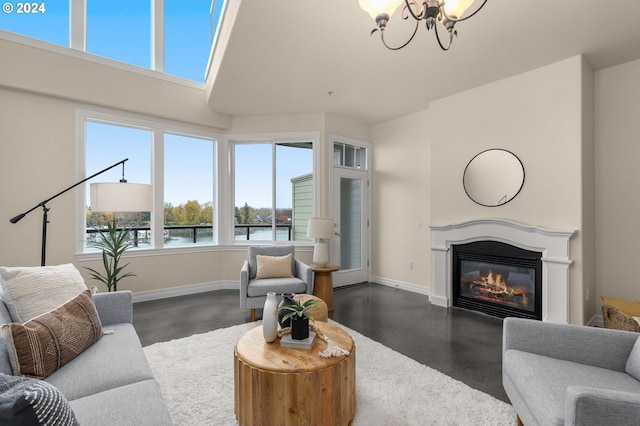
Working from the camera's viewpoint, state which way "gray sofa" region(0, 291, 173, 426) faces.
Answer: facing to the right of the viewer

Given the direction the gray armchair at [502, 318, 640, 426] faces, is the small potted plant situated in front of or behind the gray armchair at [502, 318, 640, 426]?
in front

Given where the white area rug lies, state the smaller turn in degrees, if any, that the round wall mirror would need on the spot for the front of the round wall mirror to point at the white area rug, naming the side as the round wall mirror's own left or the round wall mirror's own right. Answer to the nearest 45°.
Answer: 0° — it already faces it

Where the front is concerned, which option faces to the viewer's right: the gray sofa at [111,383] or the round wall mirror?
the gray sofa

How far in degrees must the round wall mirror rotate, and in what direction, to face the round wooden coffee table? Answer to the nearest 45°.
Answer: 0° — it already faces it

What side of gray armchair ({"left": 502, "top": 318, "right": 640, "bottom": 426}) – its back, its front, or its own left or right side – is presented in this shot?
left

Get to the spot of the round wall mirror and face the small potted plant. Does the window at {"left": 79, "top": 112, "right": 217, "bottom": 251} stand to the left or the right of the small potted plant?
right

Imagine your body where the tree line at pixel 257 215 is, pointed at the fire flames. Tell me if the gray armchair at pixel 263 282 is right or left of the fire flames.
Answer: right
